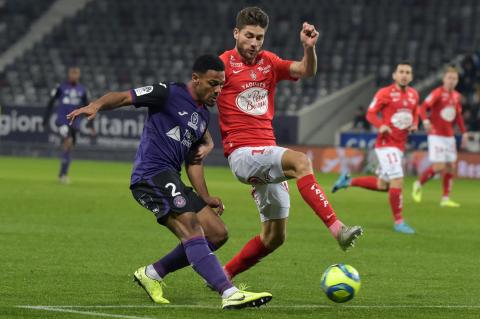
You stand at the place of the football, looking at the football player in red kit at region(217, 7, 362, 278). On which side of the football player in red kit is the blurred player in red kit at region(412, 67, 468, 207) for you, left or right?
right

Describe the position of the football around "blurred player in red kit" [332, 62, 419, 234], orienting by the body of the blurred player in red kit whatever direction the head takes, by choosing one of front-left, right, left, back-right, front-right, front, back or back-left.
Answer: front-right

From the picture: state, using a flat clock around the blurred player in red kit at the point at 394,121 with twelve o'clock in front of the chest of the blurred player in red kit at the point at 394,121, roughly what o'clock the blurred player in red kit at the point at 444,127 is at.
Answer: the blurred player in red kit at the point at 444,127 is roughly at 8 o'clock from the blurred player in red kit at the point at 394,121.

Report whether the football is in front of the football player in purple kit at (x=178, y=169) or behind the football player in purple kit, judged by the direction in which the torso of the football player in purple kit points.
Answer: in front

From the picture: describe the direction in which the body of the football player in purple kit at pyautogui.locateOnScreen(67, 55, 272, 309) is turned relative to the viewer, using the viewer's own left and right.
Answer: facing the viewer and to the right of the viewer

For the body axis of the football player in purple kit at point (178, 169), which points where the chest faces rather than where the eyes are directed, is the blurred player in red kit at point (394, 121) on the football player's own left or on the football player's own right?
on the football player's own left

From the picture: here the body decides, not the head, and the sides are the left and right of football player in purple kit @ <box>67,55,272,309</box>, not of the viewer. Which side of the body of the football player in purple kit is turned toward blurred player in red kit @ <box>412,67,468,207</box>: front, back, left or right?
left

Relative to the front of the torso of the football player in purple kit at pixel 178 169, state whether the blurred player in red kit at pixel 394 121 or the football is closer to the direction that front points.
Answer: the football
